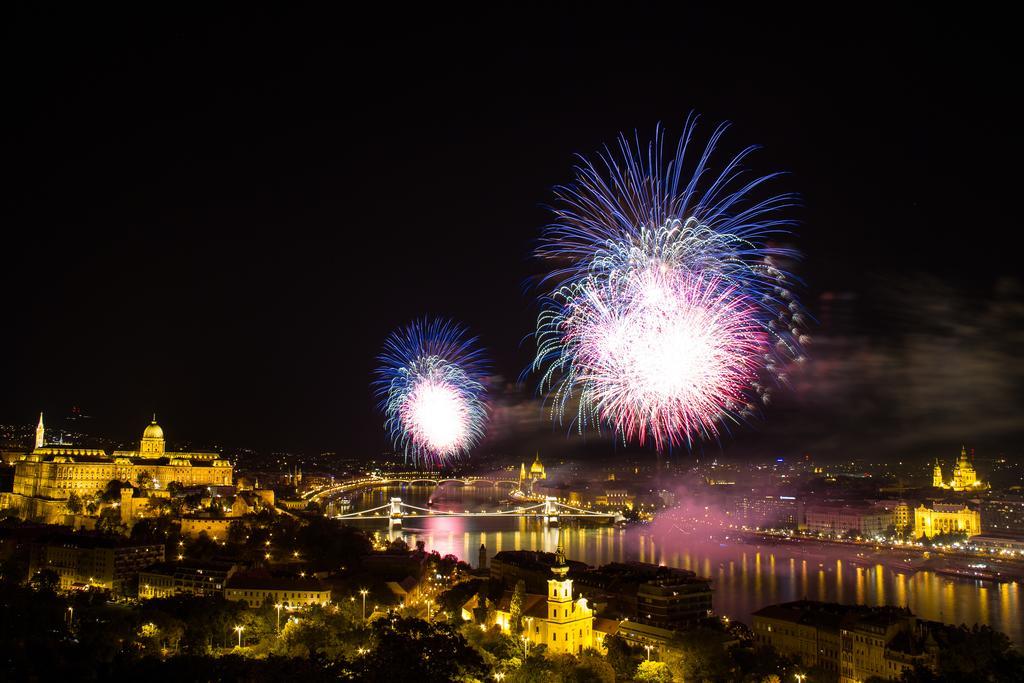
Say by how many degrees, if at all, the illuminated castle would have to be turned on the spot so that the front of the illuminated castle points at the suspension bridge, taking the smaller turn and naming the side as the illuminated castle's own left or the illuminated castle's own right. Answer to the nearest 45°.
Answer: approximately 90° to the illuminated castle's own left

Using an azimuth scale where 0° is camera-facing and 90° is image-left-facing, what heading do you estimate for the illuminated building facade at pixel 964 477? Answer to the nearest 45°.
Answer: approximately 45°

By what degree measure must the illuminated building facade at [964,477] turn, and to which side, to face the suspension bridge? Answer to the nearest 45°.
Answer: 0° — it already faces it

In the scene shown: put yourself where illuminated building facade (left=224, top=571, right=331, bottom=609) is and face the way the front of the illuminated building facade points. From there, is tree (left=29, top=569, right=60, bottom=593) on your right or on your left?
on your right

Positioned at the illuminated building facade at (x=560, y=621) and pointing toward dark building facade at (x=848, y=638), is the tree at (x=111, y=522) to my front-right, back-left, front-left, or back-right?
back-left

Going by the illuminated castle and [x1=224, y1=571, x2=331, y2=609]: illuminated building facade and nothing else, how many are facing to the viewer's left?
0

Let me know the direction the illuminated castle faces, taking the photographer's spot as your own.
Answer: facing the viewer and to the right of the viewer

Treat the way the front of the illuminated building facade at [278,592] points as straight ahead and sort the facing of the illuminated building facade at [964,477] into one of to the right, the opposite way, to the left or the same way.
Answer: to the right

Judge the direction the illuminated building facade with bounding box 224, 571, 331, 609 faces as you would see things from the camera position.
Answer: facing the viewer

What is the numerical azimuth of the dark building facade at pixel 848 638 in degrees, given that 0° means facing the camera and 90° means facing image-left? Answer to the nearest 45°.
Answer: approximately 45°
